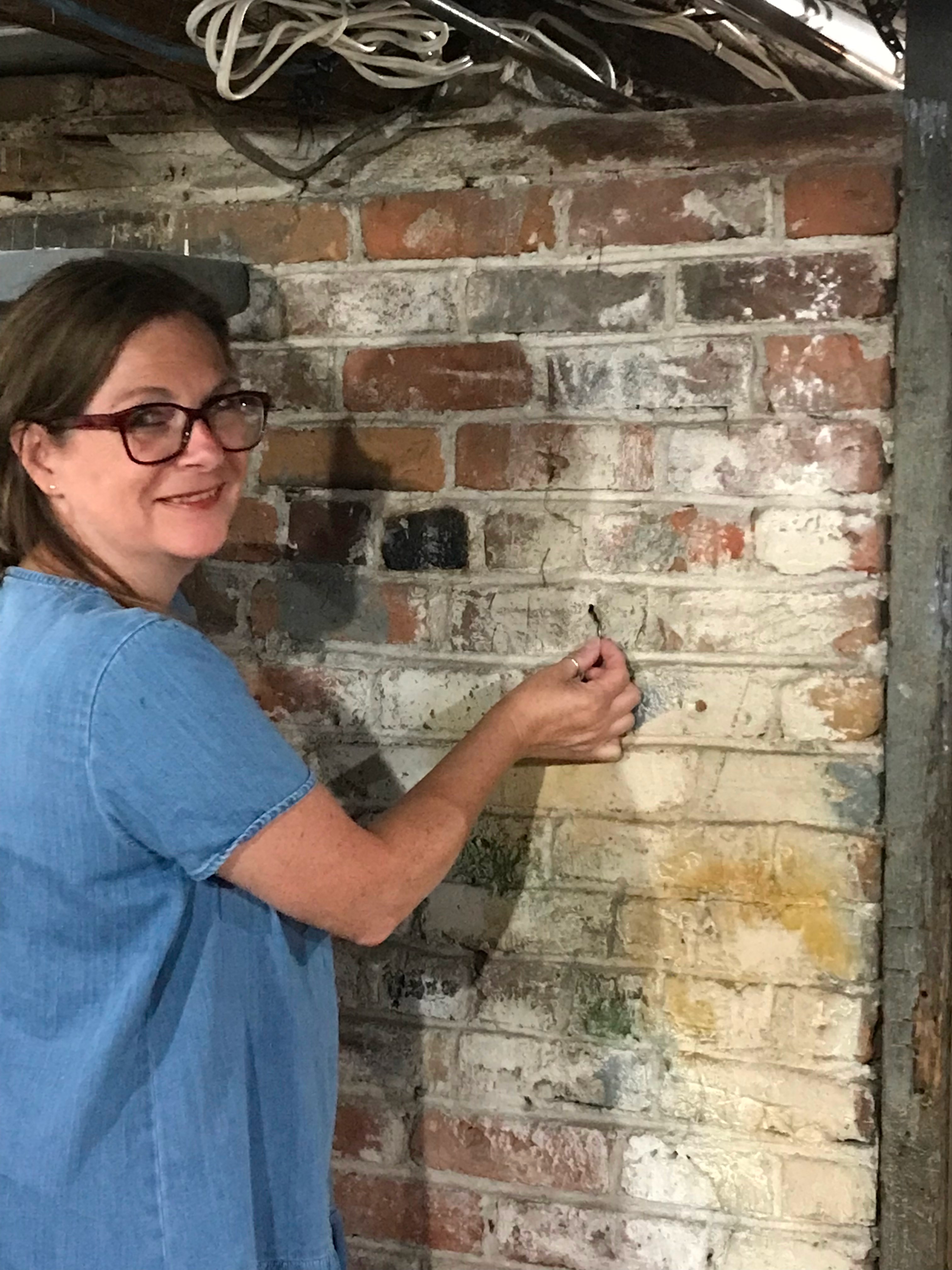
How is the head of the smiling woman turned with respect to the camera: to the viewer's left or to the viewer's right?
to the viewer's right

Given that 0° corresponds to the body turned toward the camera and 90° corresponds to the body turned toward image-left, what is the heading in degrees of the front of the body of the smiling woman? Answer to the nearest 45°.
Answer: approximately 225°

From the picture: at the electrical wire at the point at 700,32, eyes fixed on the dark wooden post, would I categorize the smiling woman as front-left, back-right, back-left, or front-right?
back-right
